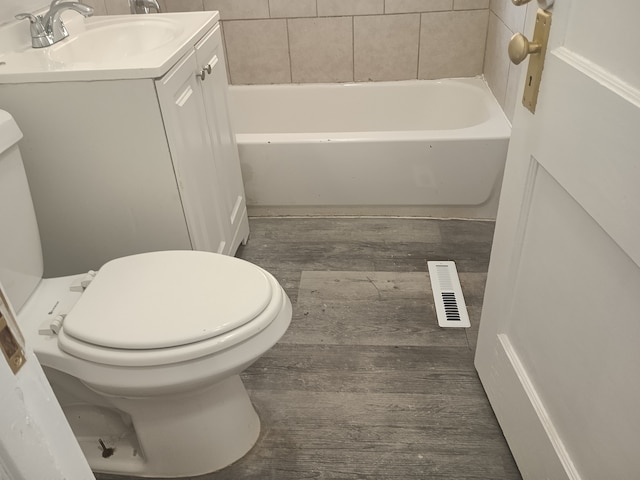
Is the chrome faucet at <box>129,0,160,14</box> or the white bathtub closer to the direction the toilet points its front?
the white bathtub

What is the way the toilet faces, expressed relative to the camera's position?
facing to the right of the viewer

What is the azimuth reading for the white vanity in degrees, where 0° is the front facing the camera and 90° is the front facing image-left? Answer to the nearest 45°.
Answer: approximately 270°

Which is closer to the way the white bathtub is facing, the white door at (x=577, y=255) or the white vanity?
the white door

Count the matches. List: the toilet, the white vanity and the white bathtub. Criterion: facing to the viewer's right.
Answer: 2

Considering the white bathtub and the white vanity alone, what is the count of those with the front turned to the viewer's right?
1

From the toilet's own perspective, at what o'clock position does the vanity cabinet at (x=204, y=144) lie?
The vanity cabinet is roughly at 10 o'clock from the toilet.

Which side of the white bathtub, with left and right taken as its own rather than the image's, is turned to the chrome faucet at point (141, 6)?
right
